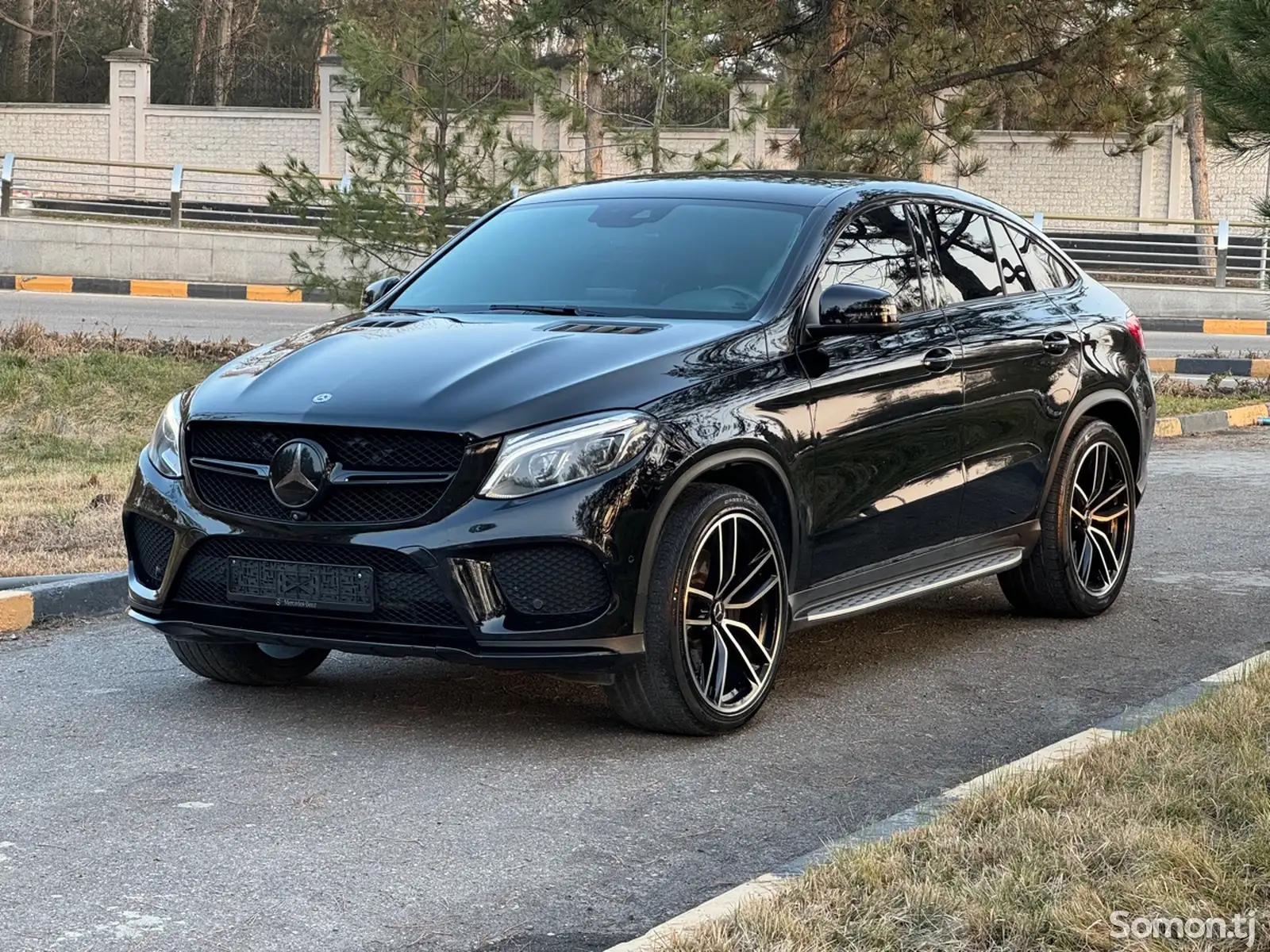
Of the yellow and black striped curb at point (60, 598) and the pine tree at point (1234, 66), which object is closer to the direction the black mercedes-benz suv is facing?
the yellow and black striped curb

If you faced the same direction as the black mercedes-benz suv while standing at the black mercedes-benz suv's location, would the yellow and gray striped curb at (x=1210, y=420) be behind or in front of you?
behind

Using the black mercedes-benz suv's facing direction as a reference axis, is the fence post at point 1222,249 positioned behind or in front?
behind

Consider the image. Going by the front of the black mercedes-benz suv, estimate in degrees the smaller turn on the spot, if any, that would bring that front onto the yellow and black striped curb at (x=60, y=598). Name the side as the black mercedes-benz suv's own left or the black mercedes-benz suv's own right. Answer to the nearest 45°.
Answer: approximately 90° to the black mercedes-benz suv's own right

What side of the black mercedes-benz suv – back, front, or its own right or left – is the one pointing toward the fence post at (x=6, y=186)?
right

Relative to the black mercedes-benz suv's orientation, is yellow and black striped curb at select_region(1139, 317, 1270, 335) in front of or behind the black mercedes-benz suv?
behind

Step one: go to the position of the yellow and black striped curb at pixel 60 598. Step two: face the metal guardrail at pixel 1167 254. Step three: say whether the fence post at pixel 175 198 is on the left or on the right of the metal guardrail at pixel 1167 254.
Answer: left

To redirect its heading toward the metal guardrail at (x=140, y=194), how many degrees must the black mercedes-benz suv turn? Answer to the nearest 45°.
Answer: approximately 135° to its right

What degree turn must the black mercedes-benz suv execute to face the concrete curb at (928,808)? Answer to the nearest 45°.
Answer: approximately 90° to its left

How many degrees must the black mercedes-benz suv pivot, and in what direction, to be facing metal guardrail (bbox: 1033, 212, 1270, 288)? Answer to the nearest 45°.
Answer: approximately 135° to its right
